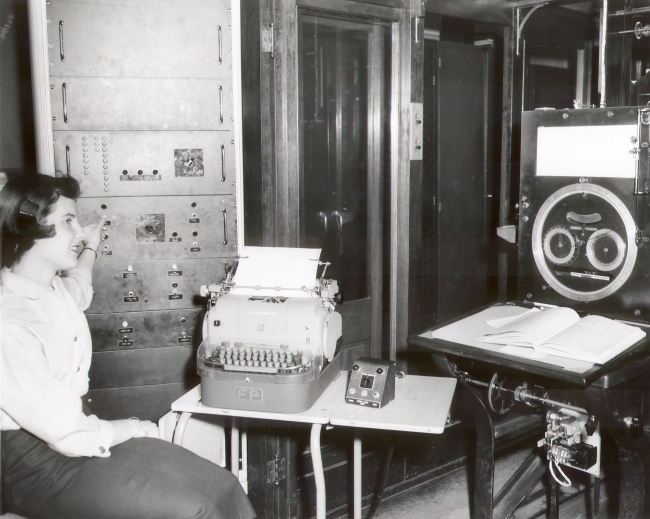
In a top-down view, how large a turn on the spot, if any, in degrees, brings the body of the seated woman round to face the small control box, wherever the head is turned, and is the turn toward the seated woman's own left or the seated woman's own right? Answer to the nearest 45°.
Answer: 0° — they already face it

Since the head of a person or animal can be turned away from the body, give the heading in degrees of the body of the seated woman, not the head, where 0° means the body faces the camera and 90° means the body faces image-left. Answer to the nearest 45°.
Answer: approximately 270°

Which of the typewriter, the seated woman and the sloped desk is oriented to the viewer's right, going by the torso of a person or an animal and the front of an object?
the seated woman

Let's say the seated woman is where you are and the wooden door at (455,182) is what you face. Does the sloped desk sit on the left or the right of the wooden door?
right

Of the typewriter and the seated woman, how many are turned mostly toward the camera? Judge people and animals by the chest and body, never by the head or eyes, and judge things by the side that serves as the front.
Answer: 1

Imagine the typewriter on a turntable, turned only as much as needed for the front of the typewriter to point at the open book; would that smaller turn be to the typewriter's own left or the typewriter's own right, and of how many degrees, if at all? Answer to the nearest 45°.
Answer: approximately 90° to the typewriter's own left

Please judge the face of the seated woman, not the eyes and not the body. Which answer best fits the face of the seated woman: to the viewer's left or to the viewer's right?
to the viewer's right

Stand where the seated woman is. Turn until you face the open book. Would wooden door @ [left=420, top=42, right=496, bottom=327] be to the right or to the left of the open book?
left

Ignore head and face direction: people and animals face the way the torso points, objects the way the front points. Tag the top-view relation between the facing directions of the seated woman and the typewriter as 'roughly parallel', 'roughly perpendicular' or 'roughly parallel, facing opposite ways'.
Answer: roughly perpendicular

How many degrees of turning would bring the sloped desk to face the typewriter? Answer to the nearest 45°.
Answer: approximately 45° to its right

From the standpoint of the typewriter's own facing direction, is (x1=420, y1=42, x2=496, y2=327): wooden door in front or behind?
behind
